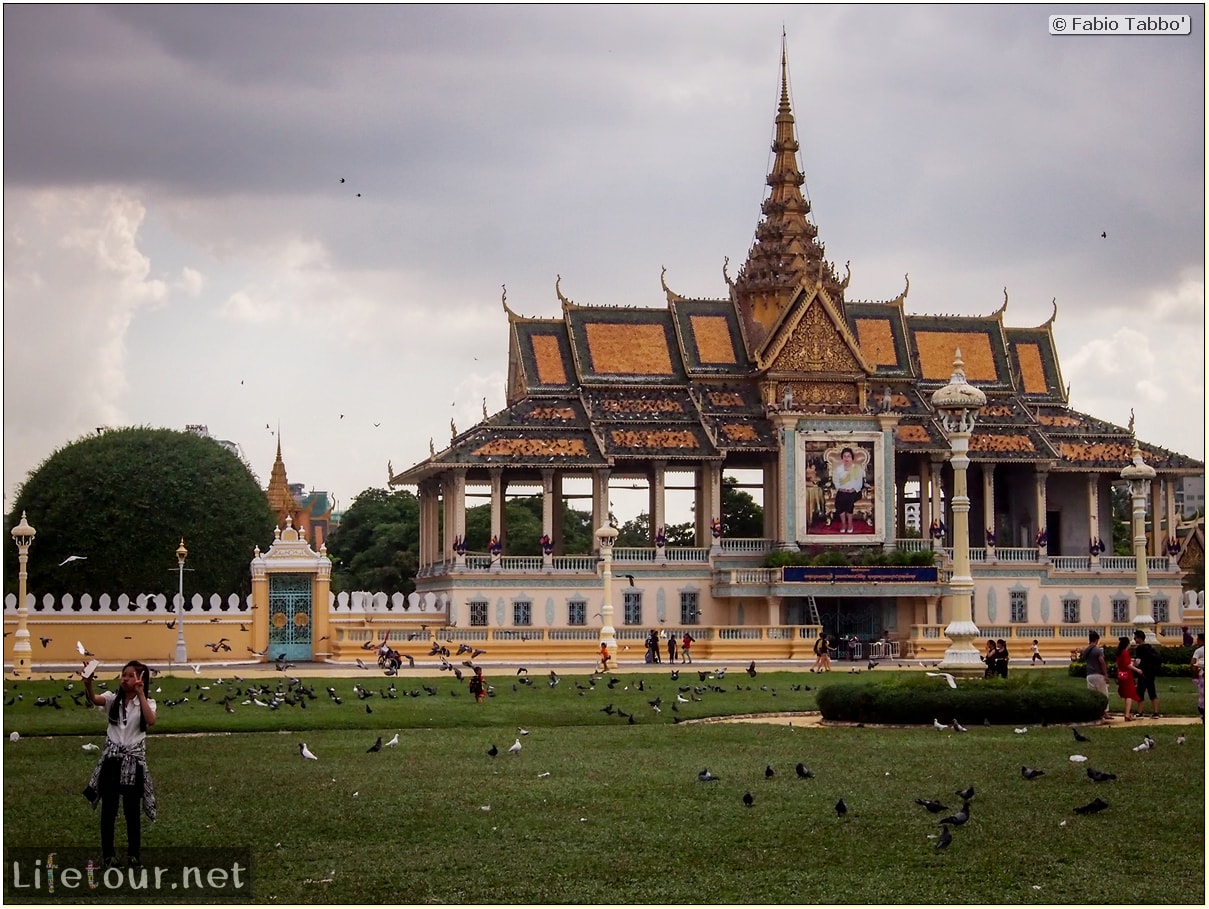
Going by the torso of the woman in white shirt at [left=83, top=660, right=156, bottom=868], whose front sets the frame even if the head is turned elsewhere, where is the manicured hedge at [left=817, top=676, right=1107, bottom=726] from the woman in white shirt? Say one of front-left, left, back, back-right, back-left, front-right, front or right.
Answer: back-left

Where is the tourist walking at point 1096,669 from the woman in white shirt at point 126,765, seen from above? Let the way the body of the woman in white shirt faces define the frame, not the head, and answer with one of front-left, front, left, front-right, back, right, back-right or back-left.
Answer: back-left

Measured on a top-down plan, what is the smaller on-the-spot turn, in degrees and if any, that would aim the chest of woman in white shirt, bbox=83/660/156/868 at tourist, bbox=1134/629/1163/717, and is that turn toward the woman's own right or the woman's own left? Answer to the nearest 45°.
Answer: approximately 135° to the woman's own left
